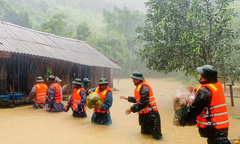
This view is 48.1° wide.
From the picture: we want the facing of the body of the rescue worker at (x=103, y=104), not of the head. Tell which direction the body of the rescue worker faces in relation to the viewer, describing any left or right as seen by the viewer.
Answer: facing the viewer and to the left of the viewer

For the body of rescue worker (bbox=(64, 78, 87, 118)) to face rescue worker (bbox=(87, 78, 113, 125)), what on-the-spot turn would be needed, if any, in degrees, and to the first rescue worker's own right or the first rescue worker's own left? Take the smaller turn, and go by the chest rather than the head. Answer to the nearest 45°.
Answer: approximately 90° to the first rescue worker's own left

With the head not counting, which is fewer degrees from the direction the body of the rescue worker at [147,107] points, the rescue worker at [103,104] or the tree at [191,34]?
the rescue worker

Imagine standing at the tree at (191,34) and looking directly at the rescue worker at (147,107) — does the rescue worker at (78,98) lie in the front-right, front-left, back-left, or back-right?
front-right

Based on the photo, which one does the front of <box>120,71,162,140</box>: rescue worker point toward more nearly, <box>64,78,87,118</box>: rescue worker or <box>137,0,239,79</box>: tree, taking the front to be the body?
the rescue worker

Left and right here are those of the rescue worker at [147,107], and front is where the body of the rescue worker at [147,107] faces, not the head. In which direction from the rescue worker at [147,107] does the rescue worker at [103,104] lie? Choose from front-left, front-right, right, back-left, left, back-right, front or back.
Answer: front-right

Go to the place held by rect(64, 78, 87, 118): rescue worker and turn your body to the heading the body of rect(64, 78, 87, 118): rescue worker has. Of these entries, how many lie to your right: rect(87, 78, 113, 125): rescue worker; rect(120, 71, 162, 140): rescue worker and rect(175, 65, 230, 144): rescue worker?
0

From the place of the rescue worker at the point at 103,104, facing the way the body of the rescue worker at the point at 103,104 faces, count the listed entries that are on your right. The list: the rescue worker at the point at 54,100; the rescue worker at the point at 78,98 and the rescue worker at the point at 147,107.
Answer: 2

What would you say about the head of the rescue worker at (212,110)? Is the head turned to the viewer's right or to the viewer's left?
to the viewer's left

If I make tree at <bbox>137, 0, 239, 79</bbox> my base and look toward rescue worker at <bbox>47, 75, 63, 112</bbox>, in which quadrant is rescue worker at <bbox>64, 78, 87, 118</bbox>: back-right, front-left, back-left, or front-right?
front-left

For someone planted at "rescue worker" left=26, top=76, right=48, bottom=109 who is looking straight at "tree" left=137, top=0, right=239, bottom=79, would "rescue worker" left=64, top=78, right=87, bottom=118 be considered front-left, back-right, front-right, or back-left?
front-right

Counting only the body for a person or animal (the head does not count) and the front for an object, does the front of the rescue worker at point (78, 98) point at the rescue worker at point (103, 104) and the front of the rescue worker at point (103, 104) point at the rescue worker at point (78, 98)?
no

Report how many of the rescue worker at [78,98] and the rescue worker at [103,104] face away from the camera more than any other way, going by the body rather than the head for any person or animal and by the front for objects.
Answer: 0

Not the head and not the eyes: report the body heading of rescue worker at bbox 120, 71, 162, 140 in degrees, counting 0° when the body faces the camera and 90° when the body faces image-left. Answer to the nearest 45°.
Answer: approximately 90°

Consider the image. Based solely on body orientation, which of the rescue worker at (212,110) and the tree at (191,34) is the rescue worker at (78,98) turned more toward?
the rescue worker

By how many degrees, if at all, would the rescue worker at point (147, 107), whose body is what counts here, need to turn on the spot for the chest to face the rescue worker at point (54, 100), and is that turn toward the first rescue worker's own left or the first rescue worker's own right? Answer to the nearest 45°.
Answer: approximately 45° to the first rescue worker's own right
